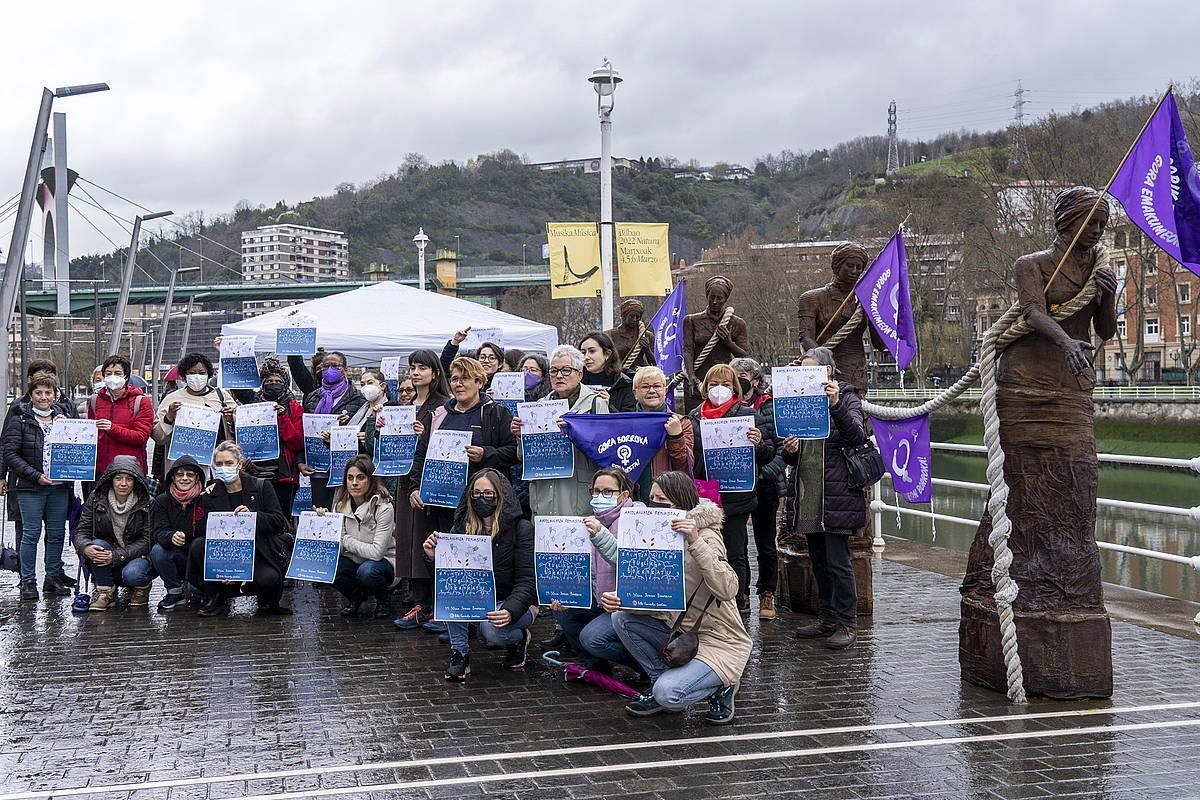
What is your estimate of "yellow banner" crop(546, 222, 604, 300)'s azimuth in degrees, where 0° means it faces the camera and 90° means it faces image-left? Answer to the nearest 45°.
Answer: approximately 0°

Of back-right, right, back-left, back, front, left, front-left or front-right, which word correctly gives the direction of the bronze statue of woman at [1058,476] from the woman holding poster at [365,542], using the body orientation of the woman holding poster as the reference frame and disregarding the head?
left

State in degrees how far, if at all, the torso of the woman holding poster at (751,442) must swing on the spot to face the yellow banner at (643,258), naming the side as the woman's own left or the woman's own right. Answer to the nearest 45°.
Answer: approximately 135° to the woman's own right

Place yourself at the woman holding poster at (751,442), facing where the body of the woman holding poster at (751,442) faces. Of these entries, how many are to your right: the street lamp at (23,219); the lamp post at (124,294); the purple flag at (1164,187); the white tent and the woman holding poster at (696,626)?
3

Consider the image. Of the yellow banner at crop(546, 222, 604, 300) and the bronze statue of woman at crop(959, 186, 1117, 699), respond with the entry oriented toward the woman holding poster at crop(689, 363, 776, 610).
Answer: the yellow banner

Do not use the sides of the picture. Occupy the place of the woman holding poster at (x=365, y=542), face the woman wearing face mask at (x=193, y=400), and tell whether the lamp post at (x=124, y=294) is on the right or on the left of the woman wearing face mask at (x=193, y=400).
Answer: right

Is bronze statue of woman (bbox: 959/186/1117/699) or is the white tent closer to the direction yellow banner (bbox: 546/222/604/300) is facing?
the bronze statue of woman

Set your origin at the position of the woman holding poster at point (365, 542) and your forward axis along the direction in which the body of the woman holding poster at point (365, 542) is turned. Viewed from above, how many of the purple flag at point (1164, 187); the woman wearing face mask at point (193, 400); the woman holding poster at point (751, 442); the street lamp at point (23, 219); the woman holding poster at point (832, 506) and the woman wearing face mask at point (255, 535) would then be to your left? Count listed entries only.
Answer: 3

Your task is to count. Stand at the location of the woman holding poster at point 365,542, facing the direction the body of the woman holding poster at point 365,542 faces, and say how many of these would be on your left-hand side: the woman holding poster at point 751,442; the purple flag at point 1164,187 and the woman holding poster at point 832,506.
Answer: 3

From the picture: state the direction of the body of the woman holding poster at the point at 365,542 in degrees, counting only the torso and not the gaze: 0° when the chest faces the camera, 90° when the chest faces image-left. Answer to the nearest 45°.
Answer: approximately 45°

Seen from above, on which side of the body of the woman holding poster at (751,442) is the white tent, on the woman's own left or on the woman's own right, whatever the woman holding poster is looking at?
on the woman's own right

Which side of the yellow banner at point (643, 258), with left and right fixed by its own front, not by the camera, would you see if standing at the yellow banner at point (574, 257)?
right
